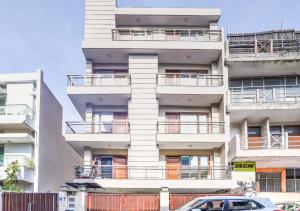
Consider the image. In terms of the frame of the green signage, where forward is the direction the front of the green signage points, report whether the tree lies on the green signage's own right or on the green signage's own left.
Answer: on the green signage's own right

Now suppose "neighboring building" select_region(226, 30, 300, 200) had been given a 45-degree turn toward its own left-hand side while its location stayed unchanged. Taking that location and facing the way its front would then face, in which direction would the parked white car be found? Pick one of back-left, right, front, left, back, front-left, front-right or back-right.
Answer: front-right

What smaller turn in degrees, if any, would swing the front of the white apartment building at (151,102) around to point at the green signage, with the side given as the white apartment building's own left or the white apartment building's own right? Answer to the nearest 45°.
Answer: approximately 45° to the white apartment building's own left

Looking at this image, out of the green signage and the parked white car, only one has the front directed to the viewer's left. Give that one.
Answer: the parked white car

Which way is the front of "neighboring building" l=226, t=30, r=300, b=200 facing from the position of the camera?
facing the viewer

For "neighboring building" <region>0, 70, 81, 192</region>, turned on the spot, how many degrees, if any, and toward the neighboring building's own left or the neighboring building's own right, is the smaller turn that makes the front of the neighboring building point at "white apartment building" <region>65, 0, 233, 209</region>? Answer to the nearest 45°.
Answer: approximately 45° to the neighboring building's own left

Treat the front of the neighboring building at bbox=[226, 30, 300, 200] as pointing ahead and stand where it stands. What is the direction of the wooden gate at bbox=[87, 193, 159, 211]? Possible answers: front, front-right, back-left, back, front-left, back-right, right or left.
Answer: front-right

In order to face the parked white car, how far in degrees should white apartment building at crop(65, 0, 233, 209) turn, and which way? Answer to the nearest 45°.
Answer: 0° — it already faces it

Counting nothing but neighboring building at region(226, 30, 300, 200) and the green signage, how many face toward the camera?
2

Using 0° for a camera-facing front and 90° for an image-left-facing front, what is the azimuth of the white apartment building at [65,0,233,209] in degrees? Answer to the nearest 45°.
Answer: approximately 0°

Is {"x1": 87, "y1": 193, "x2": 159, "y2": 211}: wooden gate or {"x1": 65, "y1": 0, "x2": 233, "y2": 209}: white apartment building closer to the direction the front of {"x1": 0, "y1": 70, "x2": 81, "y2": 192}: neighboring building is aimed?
the wooden gate

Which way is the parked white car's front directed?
to the viewer's left
